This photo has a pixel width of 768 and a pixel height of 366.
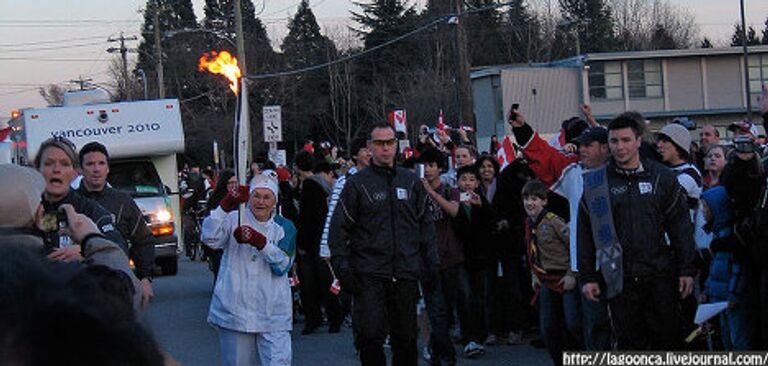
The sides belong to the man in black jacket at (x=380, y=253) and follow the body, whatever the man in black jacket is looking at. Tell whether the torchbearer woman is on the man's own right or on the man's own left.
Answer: on the man's own right

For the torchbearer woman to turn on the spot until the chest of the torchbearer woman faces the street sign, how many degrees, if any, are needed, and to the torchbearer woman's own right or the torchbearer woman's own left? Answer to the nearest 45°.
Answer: approximately 180°

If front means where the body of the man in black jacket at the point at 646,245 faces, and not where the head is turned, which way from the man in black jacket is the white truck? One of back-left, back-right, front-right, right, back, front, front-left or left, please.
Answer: back-right

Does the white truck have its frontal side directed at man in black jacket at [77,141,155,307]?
yes

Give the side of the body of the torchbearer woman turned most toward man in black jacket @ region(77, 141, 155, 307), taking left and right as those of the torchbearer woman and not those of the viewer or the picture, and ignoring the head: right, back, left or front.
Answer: right

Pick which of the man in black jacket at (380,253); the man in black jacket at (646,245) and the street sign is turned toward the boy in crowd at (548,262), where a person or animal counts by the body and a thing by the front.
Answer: the street sign

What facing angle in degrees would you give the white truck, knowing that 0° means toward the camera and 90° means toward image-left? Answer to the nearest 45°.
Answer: approximately 0°

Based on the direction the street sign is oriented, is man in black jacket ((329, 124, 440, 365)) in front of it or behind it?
in front

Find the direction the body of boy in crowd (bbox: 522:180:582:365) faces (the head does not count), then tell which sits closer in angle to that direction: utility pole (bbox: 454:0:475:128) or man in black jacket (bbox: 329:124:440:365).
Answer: the man in black jacket
